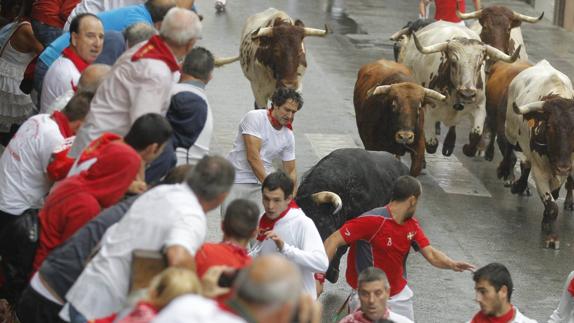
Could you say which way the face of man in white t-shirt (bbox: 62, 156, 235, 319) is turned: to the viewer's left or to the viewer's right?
to the viewer's right

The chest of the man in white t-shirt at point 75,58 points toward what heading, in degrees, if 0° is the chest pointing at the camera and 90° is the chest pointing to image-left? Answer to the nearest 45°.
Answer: approximately 315°

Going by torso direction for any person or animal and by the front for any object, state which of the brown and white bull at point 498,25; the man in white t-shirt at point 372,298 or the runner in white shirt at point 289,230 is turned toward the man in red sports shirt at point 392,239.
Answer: the brown and white bull
